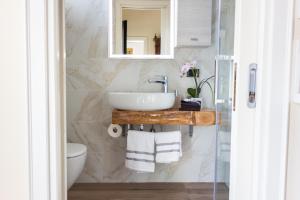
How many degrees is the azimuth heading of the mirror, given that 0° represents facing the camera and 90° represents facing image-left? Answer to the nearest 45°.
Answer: approximately 0°

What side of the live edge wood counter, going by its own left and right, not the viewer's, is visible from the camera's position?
front

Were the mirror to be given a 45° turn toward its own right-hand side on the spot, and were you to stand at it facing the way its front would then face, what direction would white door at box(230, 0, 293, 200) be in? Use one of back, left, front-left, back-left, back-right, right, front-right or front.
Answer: front-left

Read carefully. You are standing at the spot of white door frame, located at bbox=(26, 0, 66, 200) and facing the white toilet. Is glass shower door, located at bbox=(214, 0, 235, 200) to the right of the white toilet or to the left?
right

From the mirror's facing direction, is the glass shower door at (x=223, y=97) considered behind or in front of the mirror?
in front
